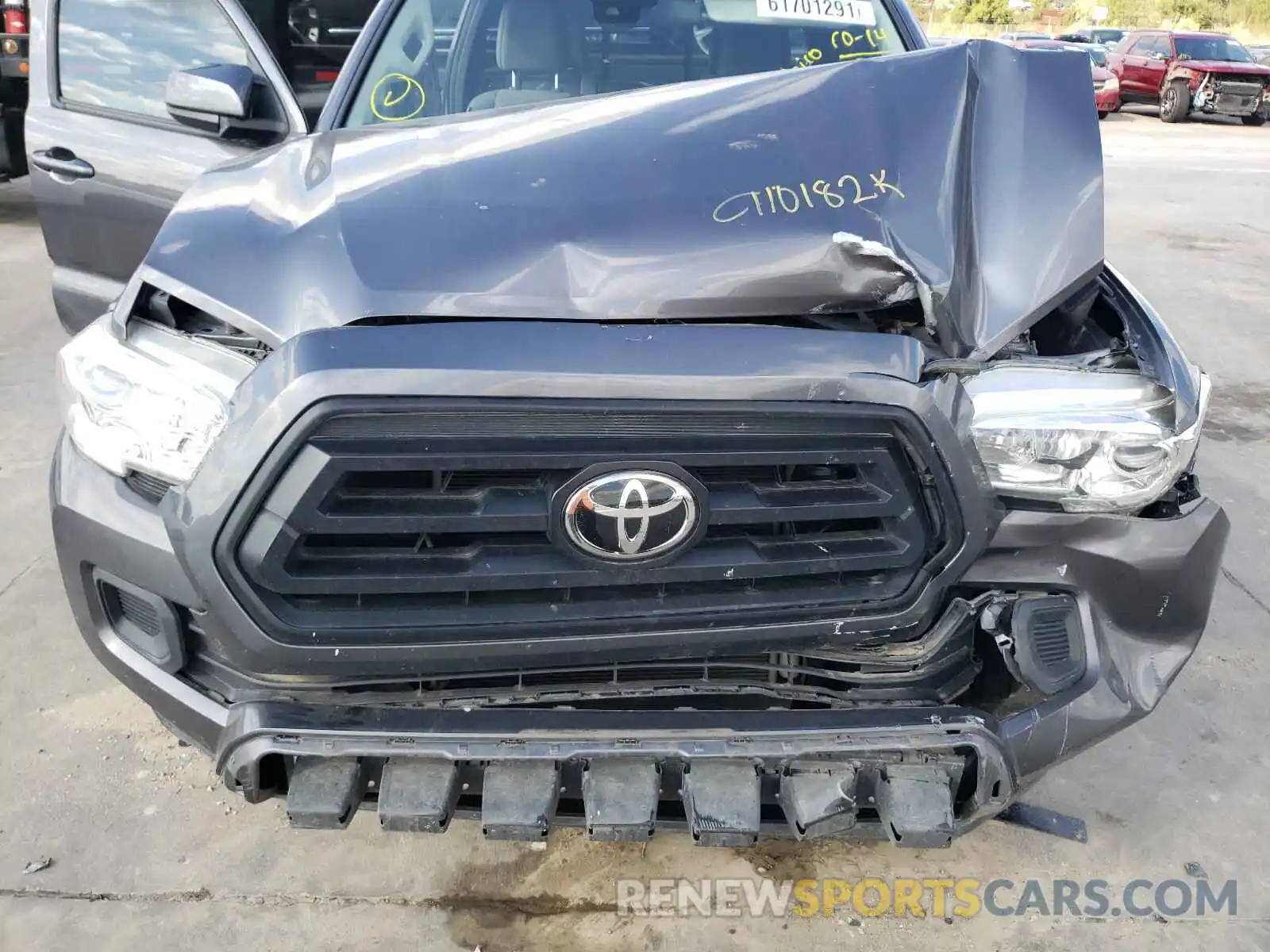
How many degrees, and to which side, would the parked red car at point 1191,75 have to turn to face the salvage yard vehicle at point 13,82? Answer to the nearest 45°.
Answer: approximately 90° to its right

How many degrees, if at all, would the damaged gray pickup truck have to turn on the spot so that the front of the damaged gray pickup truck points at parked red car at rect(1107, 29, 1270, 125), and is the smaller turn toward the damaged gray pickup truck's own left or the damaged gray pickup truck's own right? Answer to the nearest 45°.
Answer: approximately 135° to the damaged gray pickup truck's own left

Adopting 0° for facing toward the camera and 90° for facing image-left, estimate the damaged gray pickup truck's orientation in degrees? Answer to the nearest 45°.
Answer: approximately 0°

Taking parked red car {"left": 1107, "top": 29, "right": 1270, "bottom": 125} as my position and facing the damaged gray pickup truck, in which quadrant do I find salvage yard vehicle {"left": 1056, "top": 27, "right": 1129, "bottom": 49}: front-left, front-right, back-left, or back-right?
back-right

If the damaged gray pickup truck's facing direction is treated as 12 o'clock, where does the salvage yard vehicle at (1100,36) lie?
The salvage yard vehicle is roughly at 7 o'clock from the damaged gray pickup truck.

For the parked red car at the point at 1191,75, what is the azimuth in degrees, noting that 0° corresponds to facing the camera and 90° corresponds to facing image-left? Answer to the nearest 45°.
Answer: approximately 315°

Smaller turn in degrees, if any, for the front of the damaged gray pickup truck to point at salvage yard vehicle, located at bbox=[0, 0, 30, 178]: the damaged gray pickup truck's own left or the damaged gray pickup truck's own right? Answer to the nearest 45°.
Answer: approximately 135° to the damaged gray pickup truck's own right

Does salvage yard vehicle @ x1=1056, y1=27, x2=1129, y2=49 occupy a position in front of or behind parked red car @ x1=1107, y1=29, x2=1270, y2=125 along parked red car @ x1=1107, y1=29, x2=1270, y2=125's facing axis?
behind

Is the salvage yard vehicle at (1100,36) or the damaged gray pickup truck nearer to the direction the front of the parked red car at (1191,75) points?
the damaged gray pickup truck

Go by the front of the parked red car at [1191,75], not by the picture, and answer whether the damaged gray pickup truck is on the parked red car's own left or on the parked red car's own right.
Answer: on the parked red car's own right
